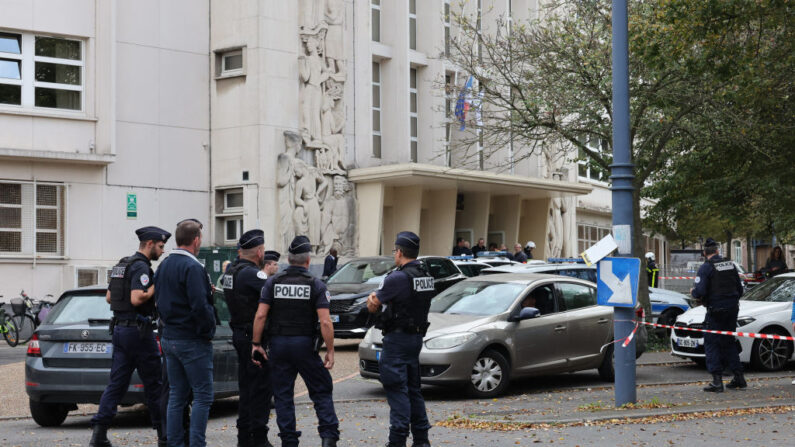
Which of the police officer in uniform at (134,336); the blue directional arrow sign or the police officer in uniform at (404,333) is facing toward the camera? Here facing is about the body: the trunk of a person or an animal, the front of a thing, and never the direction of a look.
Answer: the blue directional arrow sign

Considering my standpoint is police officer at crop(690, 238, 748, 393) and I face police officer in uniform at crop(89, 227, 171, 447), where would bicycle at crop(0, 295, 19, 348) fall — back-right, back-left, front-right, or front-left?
front-right

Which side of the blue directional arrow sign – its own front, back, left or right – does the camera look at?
front

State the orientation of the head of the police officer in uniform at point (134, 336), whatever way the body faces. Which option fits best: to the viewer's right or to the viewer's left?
to the viewer's right

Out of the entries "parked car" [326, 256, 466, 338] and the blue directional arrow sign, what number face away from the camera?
0

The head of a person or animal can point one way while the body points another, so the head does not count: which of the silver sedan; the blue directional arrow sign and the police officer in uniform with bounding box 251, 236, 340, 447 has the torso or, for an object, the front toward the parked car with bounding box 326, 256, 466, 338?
the police officer in uniform

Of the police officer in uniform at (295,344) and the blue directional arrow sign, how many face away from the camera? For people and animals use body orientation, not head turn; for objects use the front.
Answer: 1

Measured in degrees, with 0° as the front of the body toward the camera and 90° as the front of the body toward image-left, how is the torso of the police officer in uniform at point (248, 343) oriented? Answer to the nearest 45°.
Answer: approximately 225°

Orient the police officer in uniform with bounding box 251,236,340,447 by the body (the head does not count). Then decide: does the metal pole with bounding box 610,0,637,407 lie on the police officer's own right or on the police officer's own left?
on the police officer's own right

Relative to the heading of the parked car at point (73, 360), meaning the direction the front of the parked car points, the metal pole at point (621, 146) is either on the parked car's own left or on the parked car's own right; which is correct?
on the parked car's own right

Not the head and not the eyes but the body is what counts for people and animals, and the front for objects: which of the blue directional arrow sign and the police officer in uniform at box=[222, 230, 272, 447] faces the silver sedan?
the police officer in uniform

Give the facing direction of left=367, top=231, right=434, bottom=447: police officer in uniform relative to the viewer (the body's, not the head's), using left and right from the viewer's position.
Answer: facing away from the viewer and to the left of the viewer

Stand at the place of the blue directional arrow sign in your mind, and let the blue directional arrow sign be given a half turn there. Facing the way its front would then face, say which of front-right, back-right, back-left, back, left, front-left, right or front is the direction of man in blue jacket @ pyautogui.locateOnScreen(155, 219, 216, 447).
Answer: back-left
